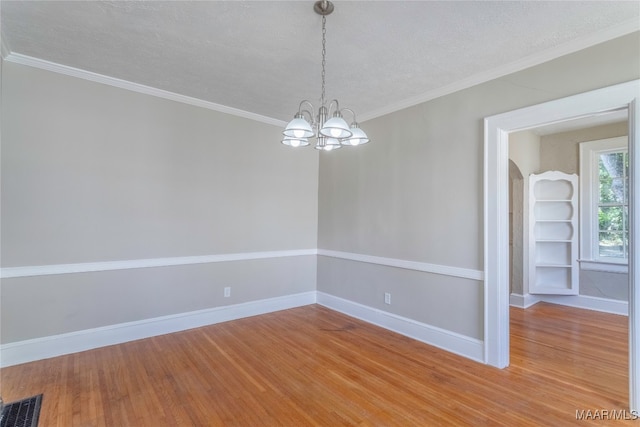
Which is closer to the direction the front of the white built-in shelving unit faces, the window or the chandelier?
the chandelier

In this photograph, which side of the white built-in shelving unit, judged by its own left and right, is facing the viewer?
front

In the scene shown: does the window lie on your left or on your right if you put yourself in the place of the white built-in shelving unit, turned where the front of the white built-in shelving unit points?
on your left

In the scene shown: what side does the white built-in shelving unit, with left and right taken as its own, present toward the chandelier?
front
